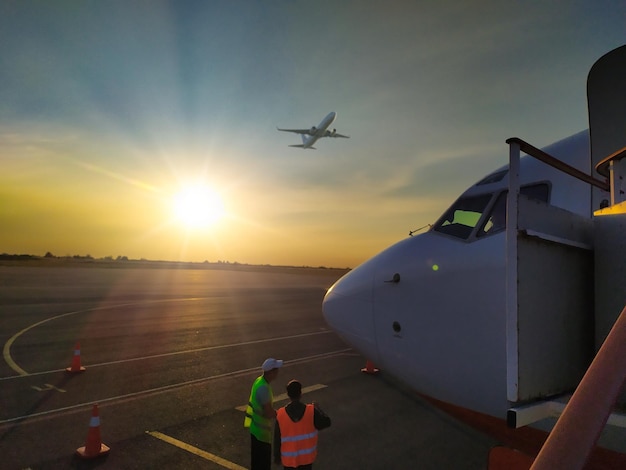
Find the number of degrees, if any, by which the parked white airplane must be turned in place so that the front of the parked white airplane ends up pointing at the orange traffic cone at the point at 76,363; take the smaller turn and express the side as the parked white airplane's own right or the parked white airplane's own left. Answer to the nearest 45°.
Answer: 0° — it already faces it

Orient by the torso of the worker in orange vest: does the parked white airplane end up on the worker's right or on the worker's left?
on the worker's right

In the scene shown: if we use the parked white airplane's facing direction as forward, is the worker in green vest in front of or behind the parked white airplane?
in front

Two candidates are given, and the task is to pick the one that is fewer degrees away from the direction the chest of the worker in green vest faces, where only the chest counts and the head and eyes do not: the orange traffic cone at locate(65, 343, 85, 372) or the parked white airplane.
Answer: the parked white airplane

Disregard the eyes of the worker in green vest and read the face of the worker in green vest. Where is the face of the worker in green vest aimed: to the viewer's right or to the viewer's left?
to the viewer's right

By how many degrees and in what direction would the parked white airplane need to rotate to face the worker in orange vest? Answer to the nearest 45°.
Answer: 0° — it already faces them

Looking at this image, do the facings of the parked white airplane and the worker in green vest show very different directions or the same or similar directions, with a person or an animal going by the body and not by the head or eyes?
very different directions

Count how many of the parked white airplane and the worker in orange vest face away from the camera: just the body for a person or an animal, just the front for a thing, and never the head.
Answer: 1

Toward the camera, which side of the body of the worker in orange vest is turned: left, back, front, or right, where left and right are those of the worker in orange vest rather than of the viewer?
back

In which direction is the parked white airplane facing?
to the viewer's left
